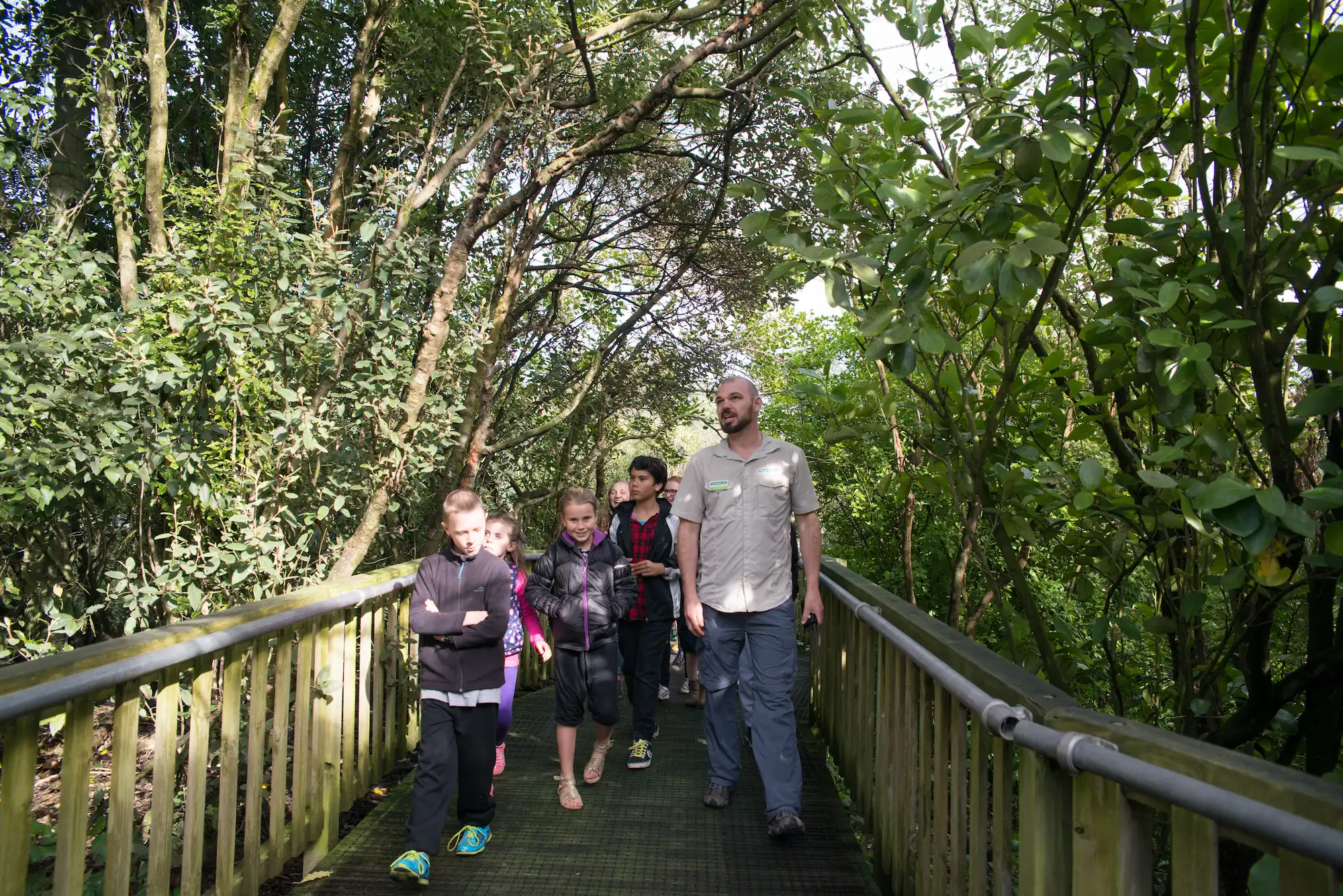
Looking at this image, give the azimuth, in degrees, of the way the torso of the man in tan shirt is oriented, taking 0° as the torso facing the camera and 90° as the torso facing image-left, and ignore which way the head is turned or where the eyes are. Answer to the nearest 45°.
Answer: approximately 0°

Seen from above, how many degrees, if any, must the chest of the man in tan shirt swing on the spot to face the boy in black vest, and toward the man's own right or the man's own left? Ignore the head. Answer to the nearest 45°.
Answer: approximately 135° to the man's own right

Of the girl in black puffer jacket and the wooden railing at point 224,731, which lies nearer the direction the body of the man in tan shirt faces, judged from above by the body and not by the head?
the wooden railing

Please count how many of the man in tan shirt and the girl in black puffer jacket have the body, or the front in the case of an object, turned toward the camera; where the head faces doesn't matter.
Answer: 2

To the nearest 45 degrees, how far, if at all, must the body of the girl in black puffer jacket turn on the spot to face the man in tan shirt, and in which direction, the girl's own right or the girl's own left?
approximately 45° to the girl's own left

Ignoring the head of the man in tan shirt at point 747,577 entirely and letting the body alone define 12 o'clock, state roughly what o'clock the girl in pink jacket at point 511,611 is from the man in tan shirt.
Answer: The girl in pink jacket is roughly at 4 o'clock from the man in tan shirt.
